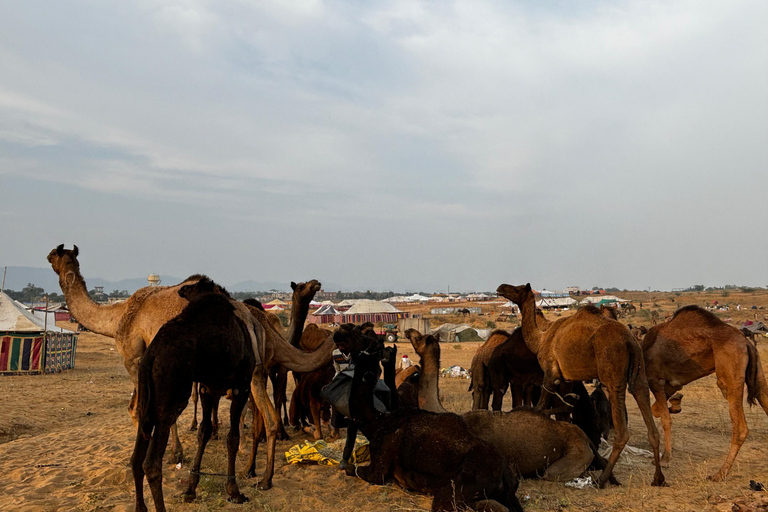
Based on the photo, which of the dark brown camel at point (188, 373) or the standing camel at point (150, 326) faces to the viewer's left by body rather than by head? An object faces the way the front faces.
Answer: the standing camel

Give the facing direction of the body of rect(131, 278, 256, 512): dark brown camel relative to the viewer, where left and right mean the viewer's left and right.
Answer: facing away from the viewer and to the right of the viewer

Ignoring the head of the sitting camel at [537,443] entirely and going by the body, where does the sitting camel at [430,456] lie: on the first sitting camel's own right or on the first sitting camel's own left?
on the first sitting camel's own left

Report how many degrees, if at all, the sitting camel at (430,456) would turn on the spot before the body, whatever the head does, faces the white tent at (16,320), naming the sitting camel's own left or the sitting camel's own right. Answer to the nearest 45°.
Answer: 0° — it already faces it

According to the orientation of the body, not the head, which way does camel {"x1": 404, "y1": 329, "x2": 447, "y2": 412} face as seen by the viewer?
to the viewer's left

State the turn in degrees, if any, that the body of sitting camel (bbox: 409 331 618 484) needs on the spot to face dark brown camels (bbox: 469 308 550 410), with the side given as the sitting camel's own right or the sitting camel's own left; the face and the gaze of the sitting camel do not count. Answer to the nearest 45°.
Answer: approximately 45° to the sitting camel's own right

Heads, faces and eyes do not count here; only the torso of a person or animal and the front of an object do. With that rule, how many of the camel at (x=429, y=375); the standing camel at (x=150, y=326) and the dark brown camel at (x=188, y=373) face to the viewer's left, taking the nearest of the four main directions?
2

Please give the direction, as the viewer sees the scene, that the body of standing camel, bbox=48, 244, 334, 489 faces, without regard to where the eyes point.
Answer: to the viewer's left

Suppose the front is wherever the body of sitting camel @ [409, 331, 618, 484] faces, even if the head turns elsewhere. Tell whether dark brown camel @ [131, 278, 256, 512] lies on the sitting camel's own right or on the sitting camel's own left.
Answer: on the sitting camel's own left

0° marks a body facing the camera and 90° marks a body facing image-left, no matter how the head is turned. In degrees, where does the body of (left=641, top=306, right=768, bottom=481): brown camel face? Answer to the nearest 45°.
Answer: approximately 135°

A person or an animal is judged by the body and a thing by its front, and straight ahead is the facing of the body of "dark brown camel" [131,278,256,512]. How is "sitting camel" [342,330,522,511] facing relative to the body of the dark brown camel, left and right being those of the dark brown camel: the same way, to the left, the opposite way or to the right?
to the left
